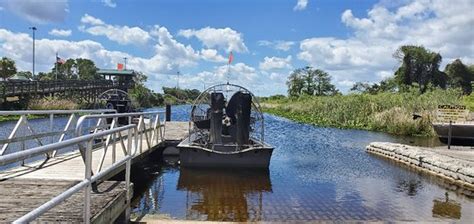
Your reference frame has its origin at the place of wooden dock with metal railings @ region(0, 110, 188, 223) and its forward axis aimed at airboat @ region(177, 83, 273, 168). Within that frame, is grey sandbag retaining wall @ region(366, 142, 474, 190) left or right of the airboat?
right

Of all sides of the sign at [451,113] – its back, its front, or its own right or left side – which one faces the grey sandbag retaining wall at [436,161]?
front

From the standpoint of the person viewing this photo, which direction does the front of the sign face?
facing the viewer
